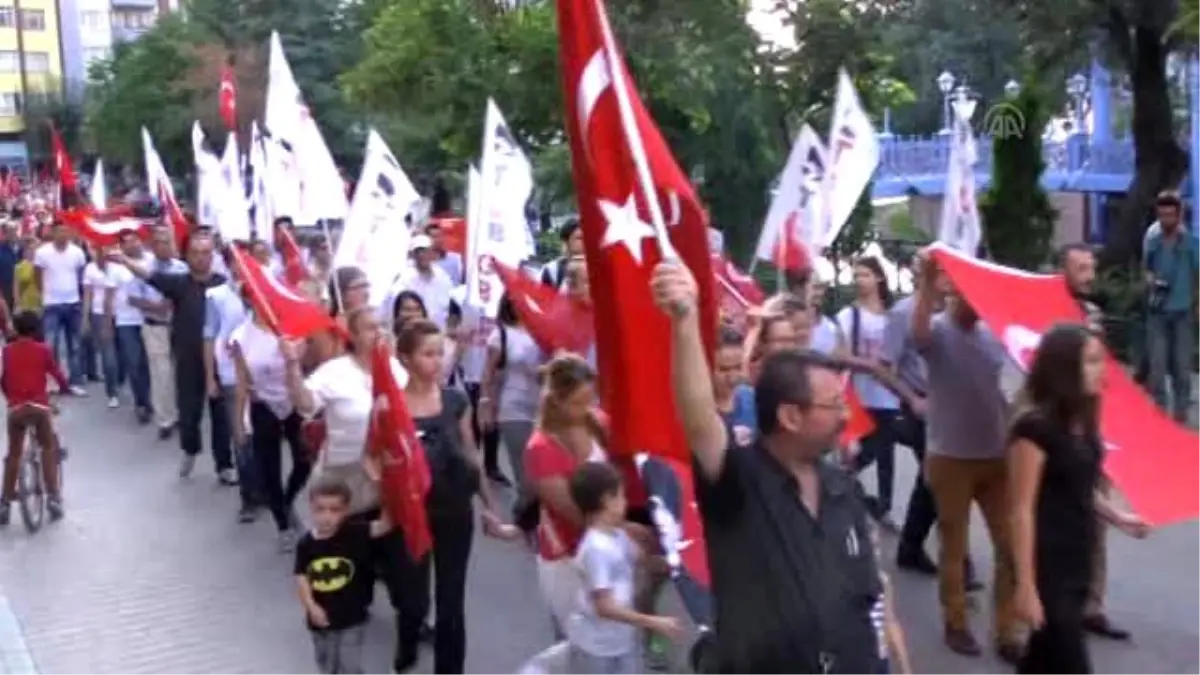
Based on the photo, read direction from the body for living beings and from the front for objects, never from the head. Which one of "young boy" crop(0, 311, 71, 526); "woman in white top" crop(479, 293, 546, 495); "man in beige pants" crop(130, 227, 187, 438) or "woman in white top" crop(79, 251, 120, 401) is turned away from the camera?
the young boy

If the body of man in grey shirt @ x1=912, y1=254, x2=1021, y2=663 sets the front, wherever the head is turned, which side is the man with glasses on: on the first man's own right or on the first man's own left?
on the first man's own right

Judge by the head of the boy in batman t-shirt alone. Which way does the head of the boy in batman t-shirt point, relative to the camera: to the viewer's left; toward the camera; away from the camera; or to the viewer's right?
toward the camera

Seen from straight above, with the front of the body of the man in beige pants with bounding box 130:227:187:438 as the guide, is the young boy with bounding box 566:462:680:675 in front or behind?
in front

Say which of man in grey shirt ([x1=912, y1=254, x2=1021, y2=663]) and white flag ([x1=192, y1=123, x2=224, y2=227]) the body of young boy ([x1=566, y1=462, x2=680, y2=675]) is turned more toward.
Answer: the man in grey shirt

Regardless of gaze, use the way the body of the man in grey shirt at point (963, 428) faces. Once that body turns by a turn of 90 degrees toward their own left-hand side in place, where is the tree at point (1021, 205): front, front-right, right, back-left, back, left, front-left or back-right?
front-left

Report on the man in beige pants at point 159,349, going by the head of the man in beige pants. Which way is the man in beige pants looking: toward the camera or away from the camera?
toward the camera

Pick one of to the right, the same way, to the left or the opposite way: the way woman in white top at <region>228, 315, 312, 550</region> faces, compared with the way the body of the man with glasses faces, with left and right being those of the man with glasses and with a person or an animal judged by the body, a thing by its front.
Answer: the same way

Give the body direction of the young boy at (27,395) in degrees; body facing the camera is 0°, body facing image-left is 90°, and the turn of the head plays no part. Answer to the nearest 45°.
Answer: approximately 180°

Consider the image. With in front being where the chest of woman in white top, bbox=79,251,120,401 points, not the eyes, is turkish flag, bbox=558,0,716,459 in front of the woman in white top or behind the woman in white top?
in front

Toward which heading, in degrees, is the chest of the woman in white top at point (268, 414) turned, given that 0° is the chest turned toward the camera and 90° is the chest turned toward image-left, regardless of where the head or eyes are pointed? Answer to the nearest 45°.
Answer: approximately 315°
